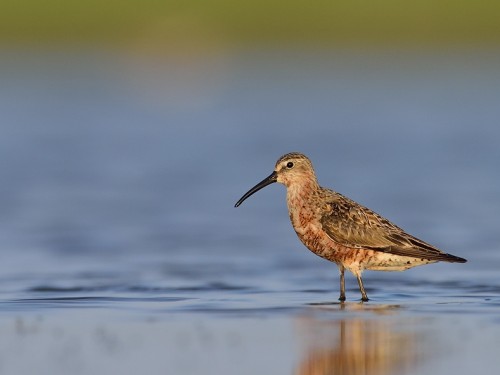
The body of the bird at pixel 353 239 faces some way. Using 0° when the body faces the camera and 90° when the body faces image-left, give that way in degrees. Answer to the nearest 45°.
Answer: approximately 90°
